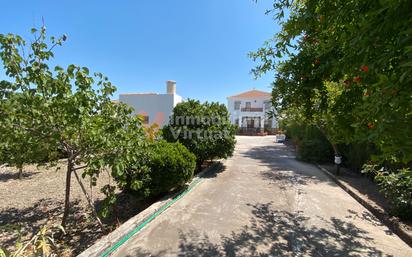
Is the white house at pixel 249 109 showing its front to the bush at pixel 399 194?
yes

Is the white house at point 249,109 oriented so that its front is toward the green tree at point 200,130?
yes

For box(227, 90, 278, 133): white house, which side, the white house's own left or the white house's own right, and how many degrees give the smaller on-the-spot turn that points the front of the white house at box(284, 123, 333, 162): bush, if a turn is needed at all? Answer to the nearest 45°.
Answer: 0° — it already faces it

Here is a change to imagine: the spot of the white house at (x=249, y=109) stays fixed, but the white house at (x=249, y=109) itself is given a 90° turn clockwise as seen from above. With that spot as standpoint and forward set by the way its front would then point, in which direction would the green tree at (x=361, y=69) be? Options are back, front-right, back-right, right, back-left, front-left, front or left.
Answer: left

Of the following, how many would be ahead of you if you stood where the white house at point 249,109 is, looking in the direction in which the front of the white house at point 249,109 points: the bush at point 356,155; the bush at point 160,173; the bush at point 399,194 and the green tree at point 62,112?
4

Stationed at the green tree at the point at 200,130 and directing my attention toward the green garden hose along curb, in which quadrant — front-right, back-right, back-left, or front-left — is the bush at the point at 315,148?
back-left

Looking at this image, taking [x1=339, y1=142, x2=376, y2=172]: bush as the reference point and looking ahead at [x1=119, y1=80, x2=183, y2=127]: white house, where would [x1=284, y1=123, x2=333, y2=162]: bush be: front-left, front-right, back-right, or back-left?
front-right

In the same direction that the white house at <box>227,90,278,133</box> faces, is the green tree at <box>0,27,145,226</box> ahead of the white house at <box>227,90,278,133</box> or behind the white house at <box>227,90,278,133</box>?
ahead

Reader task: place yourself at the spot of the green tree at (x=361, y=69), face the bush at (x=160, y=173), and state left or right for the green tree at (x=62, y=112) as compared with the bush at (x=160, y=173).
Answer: left

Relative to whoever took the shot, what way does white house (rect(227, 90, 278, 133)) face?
facing the viewer

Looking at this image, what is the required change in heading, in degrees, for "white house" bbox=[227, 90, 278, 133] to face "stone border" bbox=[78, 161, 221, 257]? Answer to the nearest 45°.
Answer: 0° — it already faces it

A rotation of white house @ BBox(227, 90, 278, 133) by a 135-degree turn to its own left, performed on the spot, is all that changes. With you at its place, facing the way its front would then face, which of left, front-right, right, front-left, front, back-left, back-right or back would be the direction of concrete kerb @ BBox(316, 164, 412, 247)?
back-right

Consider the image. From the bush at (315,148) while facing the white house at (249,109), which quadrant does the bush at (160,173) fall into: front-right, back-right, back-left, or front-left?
back-left

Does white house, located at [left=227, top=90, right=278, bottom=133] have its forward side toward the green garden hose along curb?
yes

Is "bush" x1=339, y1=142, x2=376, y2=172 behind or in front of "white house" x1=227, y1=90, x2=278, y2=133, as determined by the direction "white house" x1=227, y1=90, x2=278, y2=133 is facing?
in front
